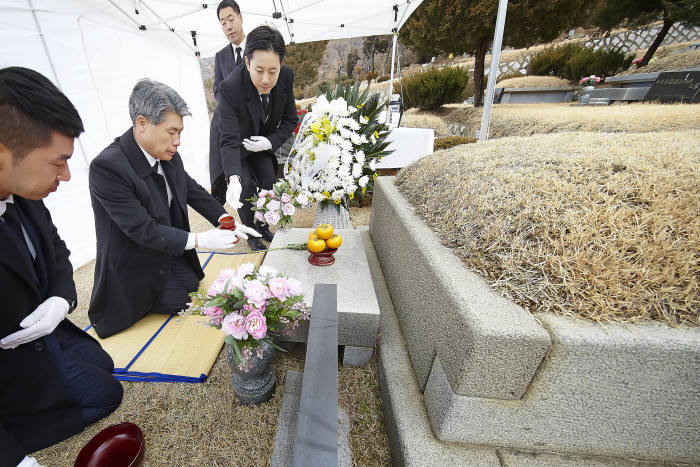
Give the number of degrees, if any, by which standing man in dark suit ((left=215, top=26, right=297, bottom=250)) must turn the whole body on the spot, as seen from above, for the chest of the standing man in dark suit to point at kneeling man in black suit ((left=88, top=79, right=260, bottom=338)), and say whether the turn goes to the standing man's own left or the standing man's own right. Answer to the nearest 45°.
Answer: approximately 45° to the standing man's own right

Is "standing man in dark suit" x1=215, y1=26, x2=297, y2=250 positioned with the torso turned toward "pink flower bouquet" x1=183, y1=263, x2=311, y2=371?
yes

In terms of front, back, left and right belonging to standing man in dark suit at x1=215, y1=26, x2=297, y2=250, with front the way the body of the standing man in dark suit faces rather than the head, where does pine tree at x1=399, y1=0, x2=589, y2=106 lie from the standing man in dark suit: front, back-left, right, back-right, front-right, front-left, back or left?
back-left

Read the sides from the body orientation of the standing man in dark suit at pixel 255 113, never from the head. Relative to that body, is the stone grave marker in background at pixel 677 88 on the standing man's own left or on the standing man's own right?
on the standing man's own left

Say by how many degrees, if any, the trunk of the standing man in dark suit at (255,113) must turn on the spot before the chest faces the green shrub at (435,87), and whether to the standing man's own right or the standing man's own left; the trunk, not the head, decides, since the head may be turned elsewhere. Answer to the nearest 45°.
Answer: approximately 135° to the standing man's own left

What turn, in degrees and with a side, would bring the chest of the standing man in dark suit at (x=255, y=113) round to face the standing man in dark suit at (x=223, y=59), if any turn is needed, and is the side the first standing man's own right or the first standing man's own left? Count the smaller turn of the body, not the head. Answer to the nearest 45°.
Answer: approximately 180°

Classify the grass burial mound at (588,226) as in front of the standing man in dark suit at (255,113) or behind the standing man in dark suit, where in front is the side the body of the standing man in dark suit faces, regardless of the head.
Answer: in front

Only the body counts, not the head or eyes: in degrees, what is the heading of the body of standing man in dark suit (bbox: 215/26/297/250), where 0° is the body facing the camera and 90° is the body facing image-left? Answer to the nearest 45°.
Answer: approximately 0°

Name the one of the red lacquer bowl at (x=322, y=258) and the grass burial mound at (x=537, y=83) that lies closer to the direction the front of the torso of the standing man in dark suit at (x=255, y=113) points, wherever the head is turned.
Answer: the red lacquer bowl

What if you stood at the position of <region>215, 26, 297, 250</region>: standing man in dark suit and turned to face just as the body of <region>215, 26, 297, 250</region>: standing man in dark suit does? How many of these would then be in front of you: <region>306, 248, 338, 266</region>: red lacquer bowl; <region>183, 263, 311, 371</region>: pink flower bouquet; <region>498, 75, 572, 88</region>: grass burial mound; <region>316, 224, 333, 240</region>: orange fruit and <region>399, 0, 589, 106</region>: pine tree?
3

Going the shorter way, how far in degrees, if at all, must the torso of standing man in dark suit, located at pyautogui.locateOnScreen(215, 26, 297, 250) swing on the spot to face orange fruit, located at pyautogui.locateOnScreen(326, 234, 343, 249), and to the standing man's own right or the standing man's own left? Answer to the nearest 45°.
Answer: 0° — they already face it

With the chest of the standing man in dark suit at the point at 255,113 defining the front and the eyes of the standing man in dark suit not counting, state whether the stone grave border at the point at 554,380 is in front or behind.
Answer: in front

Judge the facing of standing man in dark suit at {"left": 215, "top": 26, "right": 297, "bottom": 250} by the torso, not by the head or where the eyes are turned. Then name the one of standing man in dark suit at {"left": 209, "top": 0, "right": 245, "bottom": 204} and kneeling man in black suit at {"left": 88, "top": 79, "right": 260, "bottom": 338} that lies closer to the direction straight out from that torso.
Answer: the kneeling man in black suit
